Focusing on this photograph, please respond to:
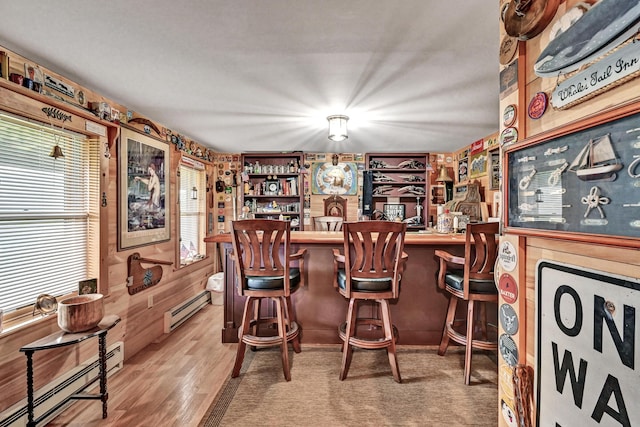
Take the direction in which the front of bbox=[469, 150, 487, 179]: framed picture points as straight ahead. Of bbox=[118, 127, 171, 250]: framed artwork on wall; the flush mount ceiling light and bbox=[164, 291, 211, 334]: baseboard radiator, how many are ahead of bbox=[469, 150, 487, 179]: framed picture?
3

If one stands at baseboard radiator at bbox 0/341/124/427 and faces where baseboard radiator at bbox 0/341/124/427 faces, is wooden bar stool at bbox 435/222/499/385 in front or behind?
in front

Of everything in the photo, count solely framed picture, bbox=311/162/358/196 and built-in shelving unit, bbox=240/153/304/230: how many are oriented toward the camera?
2

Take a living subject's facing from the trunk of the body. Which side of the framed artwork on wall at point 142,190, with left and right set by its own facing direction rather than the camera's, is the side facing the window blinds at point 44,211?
right

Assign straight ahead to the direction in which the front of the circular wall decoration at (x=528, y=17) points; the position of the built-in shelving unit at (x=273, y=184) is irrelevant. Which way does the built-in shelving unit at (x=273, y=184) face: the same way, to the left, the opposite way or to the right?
to the left

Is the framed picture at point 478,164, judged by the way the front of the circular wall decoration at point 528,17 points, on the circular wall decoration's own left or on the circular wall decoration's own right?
on the circular wall decoration's own right

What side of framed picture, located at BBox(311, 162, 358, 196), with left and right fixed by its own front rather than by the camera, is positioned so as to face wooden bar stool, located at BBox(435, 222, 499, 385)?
front
